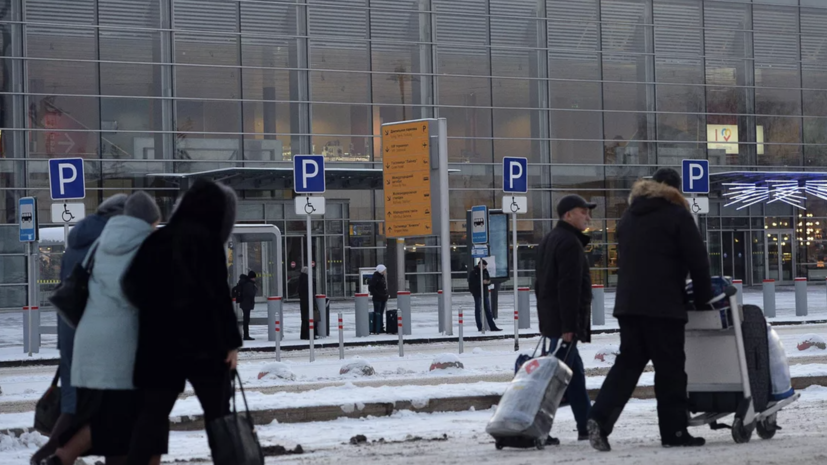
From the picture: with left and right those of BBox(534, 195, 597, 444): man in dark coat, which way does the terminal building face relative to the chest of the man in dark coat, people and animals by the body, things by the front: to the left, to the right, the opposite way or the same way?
to the right

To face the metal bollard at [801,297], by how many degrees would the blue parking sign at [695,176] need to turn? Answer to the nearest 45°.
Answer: approximately 135° to its left

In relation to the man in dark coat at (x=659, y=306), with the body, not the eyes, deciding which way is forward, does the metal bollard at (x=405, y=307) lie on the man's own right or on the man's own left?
on the man's own left

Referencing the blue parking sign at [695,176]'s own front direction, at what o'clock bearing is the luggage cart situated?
The luggage cart is roughly at 12 o'clock from the blue parking sign.

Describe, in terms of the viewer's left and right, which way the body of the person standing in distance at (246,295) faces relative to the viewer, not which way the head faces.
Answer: facing to the right of the viewer

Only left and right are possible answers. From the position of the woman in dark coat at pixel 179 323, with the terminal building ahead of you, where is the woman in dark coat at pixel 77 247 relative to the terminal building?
left

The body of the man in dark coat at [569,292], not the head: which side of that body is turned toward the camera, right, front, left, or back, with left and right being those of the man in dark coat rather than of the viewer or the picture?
right

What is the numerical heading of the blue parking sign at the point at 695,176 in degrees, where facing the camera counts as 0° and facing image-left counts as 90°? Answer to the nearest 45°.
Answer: approximately 0°

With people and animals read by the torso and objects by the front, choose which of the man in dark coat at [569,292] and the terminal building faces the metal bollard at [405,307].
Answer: the terminal building

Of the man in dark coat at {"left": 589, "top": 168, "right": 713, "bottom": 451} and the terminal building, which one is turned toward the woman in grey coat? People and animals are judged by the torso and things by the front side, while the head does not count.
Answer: the terminal building

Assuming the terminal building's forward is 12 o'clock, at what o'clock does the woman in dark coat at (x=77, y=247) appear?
The woman in dark coat is roughly at 12 o'clock from the terminal building.

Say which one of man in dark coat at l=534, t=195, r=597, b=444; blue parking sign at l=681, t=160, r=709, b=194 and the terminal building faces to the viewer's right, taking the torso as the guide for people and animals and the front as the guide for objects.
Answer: the man in dark coat
